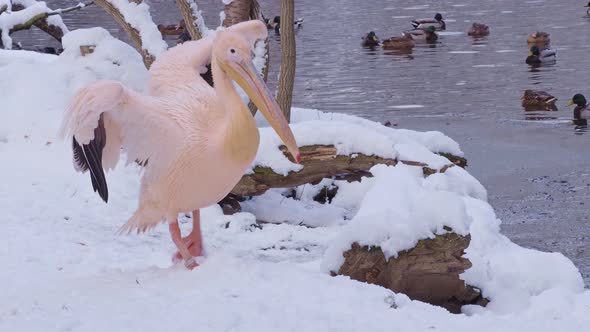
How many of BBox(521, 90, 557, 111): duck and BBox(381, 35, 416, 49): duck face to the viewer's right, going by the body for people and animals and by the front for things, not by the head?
1

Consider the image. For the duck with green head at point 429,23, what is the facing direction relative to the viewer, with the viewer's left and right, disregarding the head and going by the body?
facing to the right of the viewer

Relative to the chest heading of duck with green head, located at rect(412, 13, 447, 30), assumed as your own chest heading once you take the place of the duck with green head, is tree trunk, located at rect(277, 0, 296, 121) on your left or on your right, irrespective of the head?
on your right
